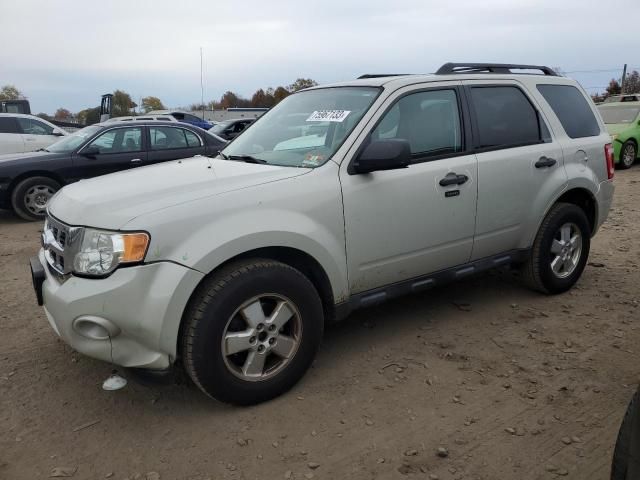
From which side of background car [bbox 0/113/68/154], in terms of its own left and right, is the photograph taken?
right

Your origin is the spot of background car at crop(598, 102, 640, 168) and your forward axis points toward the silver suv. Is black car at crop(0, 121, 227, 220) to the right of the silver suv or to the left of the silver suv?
right

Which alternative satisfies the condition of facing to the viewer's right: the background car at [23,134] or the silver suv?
the background car

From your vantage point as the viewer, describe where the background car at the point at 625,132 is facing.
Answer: facing the viewer and to the left of the viewer

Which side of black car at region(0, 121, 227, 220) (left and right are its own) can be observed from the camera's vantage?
left

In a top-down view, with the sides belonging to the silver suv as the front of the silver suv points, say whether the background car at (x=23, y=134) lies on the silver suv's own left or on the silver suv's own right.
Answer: on the silver suv's own right

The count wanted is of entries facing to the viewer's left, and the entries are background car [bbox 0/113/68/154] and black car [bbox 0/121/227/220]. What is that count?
1

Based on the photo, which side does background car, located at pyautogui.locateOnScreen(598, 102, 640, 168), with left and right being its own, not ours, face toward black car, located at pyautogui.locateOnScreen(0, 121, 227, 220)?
front

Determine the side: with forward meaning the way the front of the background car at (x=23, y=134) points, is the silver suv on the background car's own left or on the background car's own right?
on the background car's own right

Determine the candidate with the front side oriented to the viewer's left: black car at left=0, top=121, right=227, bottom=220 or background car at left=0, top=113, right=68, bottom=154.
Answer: the black car

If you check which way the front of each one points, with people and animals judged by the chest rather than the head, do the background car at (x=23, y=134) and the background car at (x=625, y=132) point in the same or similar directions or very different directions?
very different directions
